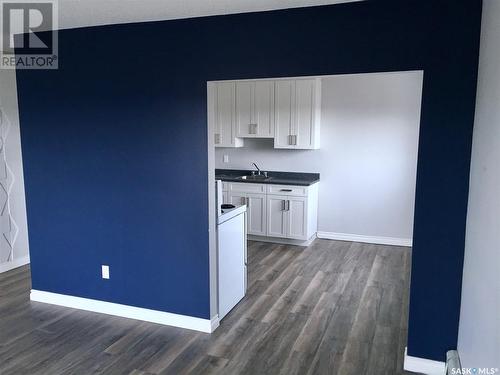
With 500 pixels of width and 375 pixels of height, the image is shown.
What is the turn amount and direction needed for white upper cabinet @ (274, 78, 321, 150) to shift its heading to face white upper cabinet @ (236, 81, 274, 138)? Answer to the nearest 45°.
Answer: approximately 90° to its right

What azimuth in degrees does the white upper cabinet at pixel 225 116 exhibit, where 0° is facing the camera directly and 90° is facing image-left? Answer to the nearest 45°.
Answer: approximately 0°

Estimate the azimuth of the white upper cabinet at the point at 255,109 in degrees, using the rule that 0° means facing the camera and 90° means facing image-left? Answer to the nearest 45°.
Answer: approximately 0°
